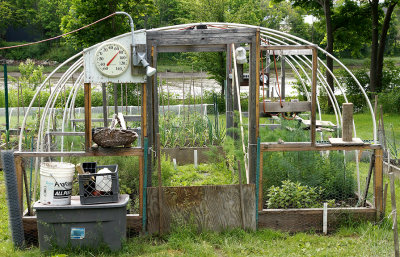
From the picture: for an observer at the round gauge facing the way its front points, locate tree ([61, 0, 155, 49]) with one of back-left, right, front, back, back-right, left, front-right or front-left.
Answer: back

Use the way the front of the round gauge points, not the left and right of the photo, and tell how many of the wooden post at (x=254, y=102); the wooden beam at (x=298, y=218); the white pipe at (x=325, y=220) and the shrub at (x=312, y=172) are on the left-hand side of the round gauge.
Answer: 4

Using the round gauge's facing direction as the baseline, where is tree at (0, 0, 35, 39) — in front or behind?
behind

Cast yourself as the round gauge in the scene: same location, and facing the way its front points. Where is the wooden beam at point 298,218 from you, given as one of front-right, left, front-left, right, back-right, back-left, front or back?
left

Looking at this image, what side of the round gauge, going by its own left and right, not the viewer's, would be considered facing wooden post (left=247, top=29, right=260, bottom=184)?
left

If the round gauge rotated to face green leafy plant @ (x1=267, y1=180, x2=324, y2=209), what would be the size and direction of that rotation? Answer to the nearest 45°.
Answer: approximately 90° to its left

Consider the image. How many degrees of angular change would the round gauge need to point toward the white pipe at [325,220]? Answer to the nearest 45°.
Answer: approximately 90° to its left

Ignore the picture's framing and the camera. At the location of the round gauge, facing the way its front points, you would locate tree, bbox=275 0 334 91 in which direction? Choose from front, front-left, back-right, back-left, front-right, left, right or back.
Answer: back-left

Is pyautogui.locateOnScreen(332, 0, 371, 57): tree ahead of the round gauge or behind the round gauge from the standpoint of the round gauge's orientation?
behind

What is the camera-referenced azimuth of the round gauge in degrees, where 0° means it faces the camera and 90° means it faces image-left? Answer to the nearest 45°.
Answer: approximately 0°

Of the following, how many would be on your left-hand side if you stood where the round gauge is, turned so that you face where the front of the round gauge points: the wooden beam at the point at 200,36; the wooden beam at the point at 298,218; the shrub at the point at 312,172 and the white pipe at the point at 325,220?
4
